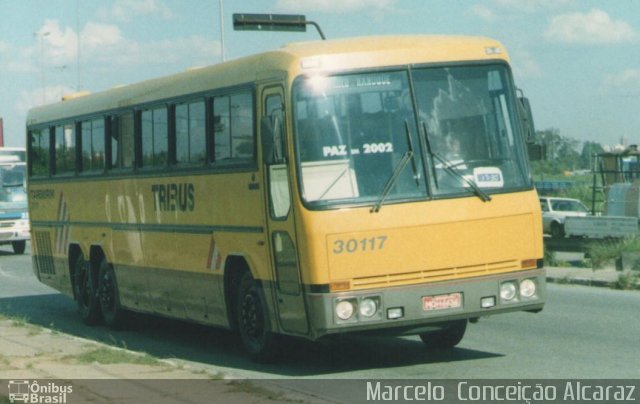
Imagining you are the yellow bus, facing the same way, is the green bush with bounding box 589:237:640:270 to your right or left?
on your left

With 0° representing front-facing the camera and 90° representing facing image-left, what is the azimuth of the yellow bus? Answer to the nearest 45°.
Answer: approximately 315°
